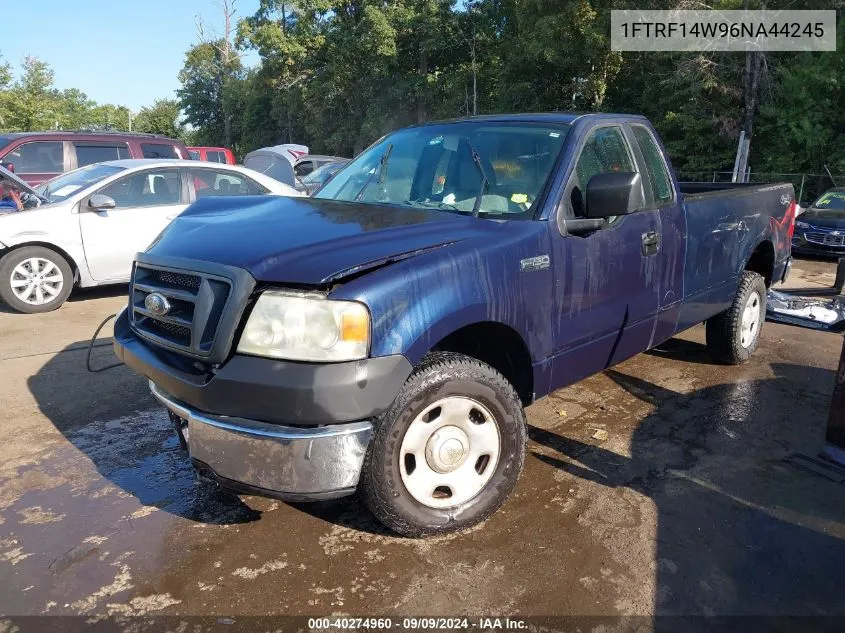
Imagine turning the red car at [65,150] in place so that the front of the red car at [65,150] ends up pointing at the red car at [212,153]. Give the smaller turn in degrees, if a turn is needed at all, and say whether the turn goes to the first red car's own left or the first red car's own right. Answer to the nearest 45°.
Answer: approximately 135° to the first red car's own right

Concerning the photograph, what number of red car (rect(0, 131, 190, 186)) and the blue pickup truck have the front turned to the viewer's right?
0

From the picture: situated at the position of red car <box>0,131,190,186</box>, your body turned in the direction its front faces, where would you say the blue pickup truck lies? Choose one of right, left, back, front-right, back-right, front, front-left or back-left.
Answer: left

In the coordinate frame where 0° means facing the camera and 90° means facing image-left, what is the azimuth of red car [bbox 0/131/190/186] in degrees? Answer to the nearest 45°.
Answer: approximately 90°

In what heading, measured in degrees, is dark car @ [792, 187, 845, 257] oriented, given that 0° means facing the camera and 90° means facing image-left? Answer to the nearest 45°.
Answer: approximately 45°

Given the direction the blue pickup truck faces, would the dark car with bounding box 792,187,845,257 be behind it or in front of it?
behind

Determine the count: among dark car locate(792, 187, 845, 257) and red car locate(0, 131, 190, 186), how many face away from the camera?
0

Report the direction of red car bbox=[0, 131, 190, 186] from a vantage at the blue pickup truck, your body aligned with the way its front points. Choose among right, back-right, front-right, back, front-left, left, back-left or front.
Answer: right

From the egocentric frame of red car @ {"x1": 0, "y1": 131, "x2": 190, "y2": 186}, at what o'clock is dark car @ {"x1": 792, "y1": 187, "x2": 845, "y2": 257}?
The dark car is roughly at 7 o'clock from the red car.
